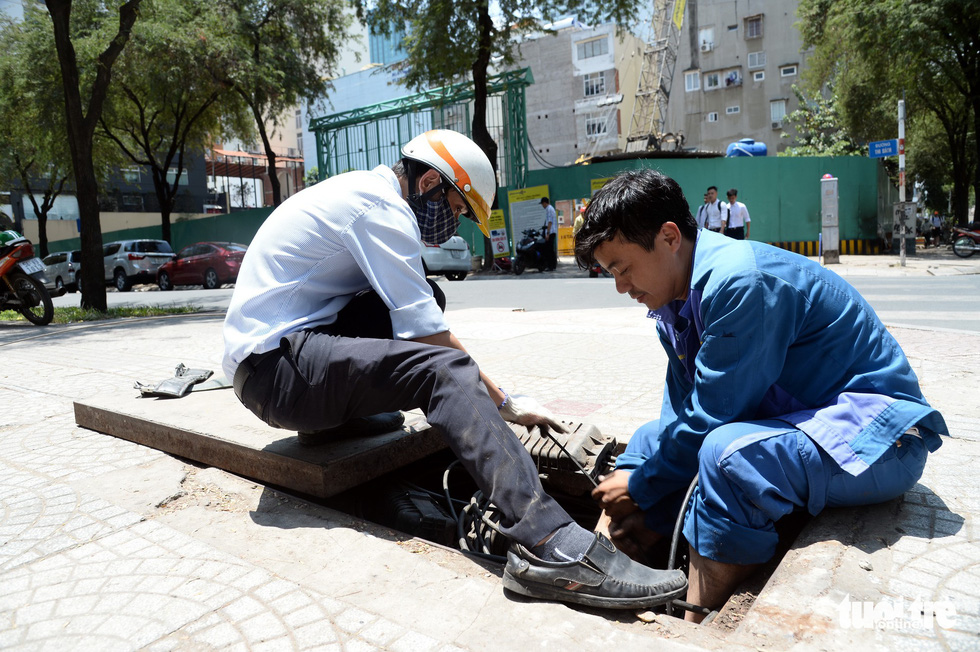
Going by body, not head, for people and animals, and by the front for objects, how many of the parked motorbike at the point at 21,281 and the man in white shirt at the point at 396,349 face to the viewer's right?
1

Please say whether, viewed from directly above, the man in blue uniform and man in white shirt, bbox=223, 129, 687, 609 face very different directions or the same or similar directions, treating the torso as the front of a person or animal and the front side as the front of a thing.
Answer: very different directions

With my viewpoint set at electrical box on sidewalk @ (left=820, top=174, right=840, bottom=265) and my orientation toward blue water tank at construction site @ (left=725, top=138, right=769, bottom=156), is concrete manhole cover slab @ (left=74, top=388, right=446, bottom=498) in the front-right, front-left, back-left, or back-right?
back-left

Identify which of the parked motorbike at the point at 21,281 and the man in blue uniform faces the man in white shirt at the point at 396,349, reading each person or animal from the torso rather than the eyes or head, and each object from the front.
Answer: the man in blue uniform

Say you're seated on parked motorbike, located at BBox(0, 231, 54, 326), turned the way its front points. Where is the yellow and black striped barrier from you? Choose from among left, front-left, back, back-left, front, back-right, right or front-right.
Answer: back-right

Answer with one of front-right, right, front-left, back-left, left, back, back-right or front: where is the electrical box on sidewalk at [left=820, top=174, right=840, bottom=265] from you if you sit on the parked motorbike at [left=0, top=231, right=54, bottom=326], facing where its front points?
back-right

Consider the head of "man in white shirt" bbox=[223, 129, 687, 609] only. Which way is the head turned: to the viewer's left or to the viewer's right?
to the viewer's right

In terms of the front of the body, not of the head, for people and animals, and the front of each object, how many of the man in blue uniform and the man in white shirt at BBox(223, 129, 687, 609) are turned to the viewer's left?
1

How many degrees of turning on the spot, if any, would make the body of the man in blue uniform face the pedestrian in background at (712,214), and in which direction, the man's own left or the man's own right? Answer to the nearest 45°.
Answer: approximately 90° to the man's own right

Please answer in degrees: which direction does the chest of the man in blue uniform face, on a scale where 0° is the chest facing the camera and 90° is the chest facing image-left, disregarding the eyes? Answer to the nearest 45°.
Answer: approximately 90°

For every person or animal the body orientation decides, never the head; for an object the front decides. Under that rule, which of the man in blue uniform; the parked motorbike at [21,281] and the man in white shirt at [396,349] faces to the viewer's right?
the man in white shirt

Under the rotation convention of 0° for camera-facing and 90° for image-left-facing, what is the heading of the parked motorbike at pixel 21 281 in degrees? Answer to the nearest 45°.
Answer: approximately 135°

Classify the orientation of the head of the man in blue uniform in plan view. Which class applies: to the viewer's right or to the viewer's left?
to the viewer's left

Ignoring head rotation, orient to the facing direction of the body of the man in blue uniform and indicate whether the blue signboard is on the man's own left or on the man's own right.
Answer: on the man's own right

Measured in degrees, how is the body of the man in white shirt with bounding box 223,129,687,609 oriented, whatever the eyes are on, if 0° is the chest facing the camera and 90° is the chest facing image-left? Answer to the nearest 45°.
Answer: approximately 270°
